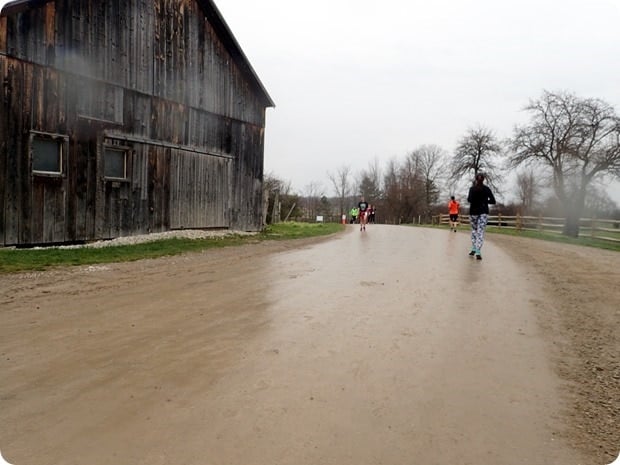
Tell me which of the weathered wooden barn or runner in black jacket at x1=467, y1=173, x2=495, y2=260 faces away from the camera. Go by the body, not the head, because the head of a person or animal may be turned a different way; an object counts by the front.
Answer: the runner in black jacket

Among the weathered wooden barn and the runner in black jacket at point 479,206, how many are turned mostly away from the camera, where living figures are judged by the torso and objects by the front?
1

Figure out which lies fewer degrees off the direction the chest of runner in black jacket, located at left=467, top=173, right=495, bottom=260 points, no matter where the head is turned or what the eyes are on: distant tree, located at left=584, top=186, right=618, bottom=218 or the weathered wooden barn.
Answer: the distant tree

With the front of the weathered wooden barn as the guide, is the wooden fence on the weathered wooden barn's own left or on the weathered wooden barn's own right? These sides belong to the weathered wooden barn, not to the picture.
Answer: on the weathered wooden barn's own left

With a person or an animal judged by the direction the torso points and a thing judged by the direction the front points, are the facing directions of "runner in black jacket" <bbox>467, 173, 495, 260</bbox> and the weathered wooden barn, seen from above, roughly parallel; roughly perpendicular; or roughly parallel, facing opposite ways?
roughly perpendicular

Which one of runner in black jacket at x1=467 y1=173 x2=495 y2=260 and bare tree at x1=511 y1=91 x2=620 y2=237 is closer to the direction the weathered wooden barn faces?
the runner in black jacket

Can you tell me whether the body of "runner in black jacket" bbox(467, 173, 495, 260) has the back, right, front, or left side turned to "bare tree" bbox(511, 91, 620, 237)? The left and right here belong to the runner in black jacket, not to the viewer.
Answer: front

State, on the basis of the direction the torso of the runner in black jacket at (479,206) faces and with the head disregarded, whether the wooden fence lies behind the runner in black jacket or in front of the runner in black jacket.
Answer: in front

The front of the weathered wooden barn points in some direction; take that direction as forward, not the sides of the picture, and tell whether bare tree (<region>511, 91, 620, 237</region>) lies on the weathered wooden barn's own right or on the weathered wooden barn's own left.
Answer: on the weathered wooden barn's own left

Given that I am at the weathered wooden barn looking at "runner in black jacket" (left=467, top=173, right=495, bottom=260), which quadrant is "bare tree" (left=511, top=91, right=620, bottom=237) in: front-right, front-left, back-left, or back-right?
front-left

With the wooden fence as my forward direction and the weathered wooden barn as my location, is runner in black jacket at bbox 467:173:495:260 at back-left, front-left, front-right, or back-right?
front-right

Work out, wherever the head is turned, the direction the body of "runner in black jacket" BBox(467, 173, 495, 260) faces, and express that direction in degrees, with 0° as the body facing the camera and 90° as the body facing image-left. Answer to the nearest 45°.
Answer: approximately 180°
